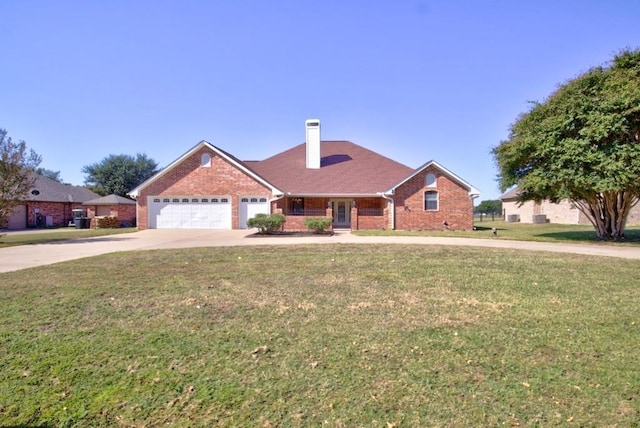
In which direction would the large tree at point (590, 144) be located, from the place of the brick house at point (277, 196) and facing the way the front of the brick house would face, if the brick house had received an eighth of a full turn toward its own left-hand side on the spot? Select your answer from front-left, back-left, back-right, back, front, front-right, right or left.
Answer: front

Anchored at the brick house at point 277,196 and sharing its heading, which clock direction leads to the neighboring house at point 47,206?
The neighboring house is roughly at 4 o'clock from the brick house.

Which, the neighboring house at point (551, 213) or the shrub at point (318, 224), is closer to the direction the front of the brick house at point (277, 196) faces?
the shrub

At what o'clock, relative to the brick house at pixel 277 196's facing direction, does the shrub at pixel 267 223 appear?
The shrub is roughly at 12 o'clock from the brick house.

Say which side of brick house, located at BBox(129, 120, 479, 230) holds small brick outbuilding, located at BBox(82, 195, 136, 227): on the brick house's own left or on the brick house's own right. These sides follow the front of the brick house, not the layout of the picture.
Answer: on the brick house's own right

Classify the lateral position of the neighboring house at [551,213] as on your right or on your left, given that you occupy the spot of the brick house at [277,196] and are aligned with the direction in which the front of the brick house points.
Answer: on your left

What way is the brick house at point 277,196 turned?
toward the camera

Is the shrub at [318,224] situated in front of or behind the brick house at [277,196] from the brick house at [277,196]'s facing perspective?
in front

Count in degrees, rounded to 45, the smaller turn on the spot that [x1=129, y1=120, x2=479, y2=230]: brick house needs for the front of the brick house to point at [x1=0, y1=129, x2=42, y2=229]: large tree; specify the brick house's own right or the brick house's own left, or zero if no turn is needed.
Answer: approximately 45° to the brick house's own right
